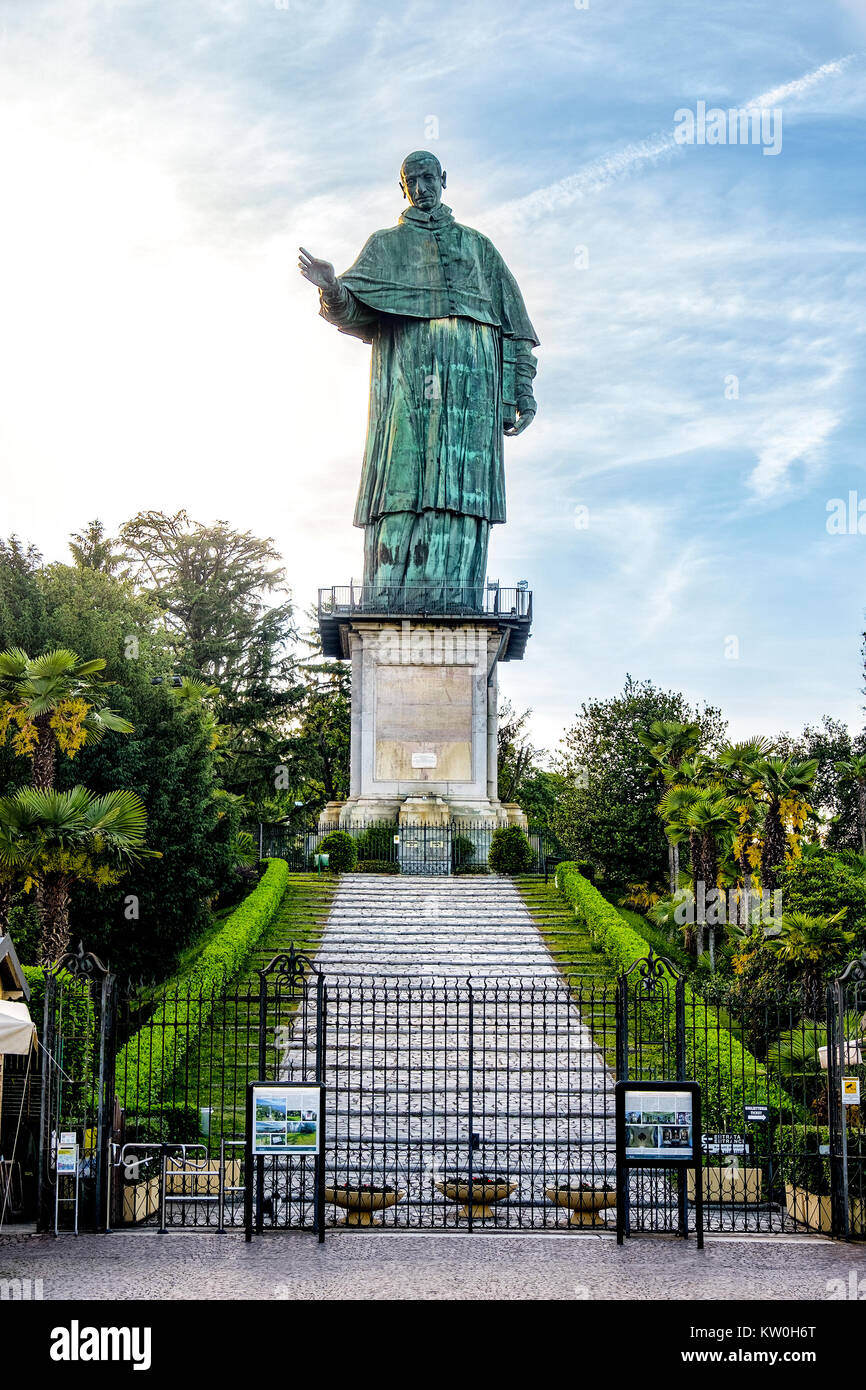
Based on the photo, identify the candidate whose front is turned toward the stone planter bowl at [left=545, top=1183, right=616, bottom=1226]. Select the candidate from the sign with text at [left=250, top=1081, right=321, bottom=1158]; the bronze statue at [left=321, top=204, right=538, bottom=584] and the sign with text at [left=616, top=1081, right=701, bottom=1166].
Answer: the bronze statue

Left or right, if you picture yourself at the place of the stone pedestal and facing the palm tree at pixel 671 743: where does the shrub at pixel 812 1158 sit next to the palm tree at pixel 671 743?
right

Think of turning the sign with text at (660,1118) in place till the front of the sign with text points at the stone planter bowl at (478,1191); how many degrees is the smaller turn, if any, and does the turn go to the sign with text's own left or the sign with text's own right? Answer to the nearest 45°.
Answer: approximately 135° to the sign with text's own right

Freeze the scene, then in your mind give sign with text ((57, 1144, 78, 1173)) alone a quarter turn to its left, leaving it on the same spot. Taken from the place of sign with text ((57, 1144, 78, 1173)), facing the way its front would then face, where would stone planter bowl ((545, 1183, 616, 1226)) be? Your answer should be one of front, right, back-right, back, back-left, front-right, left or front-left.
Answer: front

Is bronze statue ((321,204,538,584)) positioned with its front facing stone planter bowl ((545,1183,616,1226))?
yes

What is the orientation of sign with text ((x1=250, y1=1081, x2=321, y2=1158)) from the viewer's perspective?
toward the camera

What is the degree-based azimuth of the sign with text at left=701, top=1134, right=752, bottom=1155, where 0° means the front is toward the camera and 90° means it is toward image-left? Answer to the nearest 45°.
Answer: approximately 0°

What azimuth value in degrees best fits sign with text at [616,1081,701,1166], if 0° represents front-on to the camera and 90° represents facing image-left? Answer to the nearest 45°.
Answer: approximately 0°

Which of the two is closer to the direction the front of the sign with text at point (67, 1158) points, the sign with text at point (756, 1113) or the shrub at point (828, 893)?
the sign with text

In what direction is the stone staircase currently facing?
toward the camera
